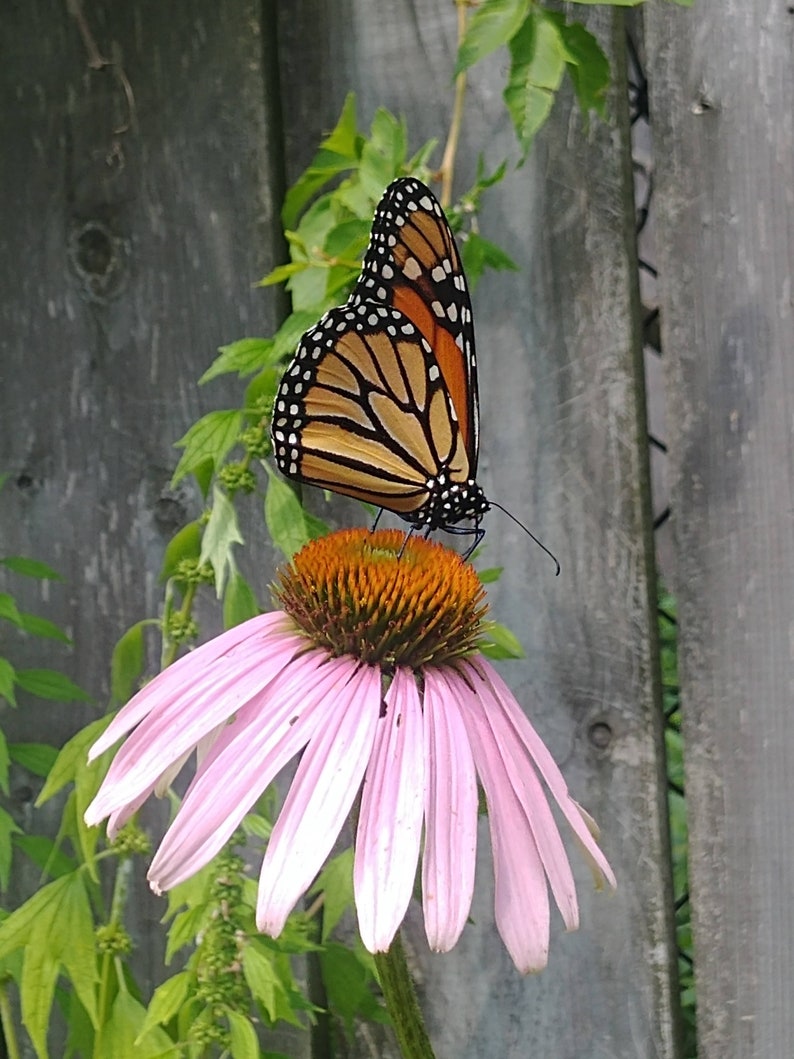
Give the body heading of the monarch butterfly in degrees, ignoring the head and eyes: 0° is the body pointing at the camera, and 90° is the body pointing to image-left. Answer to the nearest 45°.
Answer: approximately 270°
